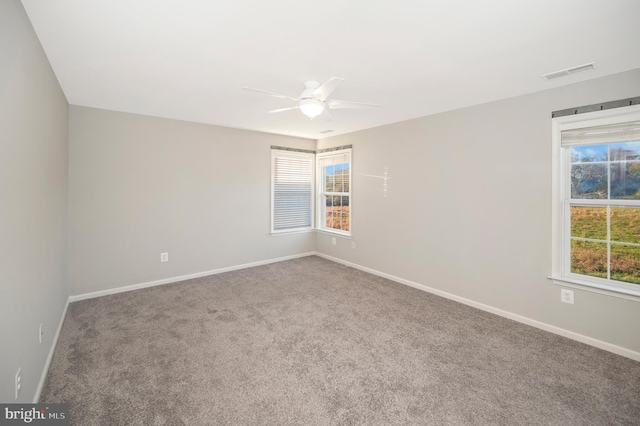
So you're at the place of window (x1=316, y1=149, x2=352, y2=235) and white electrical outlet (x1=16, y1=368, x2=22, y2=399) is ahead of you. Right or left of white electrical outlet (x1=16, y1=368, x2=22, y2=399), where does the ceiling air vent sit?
left

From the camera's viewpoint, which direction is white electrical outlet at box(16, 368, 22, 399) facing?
to the viewer's right

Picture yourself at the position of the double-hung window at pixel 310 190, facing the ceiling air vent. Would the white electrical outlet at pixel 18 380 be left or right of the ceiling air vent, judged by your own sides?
right

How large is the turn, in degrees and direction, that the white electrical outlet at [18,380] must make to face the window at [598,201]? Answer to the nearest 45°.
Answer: approximately 45° to its right

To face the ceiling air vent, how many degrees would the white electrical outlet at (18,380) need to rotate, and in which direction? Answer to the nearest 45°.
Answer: approximately 45° to its right

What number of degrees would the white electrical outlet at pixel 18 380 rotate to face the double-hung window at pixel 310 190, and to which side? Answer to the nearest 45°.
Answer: approximately 45° to its left

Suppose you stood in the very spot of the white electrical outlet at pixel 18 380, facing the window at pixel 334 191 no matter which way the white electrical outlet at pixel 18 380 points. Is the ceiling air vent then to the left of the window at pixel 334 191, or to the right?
right

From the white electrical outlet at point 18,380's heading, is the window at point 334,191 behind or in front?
in front
